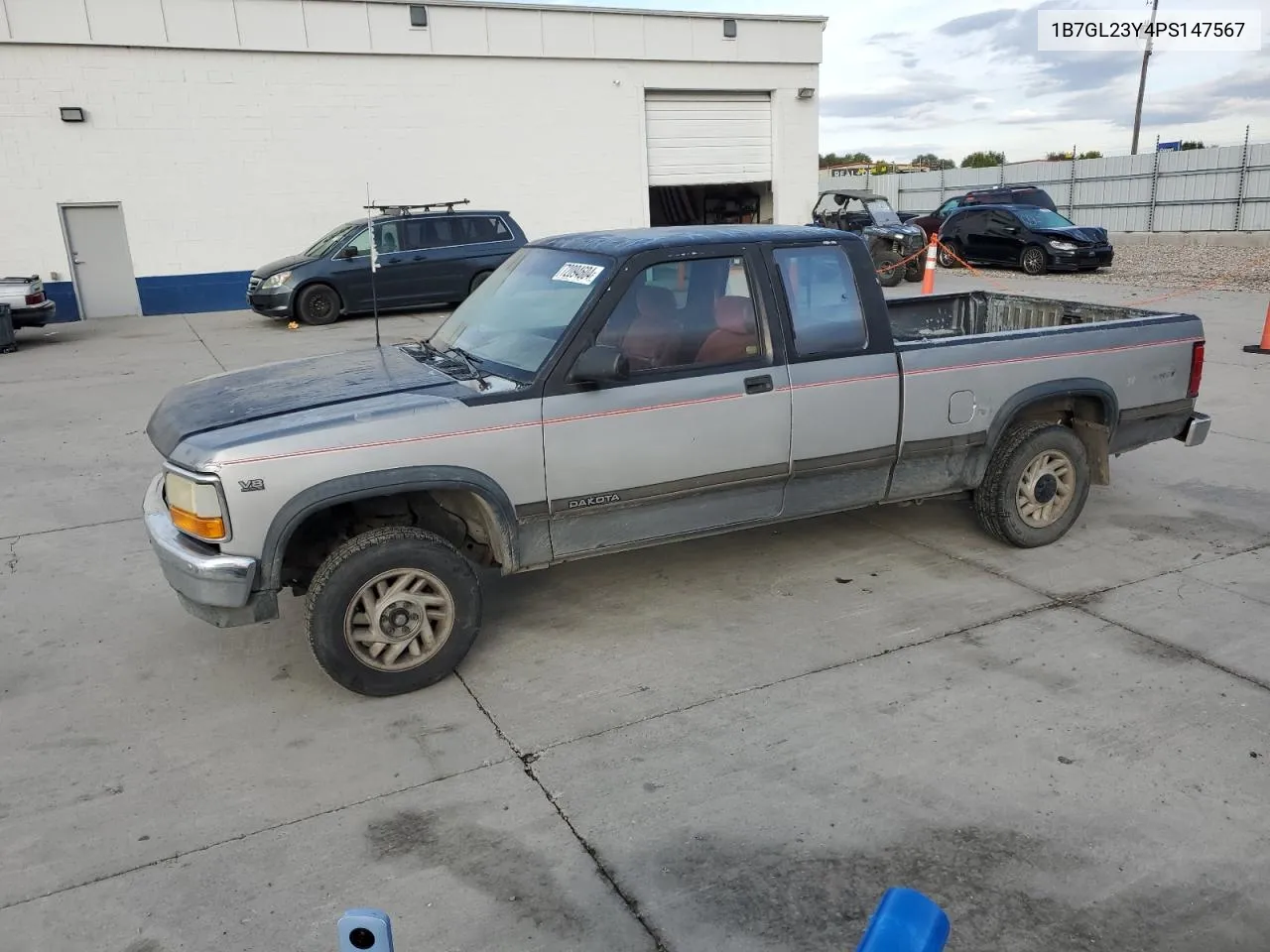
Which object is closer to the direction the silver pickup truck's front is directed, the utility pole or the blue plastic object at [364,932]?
the blue plastic object

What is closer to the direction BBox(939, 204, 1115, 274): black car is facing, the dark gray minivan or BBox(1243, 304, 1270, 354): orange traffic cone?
the orange traffic cone

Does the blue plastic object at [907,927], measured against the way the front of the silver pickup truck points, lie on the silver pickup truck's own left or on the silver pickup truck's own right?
on the silver pickup truck's own left

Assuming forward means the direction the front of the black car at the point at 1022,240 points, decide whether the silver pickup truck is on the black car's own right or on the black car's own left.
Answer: on the black car's own right

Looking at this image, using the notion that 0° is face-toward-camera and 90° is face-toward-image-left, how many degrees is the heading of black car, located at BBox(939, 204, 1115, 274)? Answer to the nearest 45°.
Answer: approximately 315°

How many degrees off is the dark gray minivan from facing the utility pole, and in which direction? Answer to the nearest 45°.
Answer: approximately 180°

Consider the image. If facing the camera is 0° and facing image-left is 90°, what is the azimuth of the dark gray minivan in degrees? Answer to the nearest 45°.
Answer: approximately 45°

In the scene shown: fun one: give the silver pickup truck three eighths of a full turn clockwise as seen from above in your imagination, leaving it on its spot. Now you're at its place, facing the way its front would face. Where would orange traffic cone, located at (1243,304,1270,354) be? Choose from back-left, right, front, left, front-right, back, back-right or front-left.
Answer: front-right

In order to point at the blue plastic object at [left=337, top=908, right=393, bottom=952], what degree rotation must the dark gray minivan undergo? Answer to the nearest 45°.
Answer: approximately 45° to its left

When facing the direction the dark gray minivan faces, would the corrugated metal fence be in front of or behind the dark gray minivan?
behind

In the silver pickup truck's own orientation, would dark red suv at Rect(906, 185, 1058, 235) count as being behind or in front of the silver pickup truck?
behind
